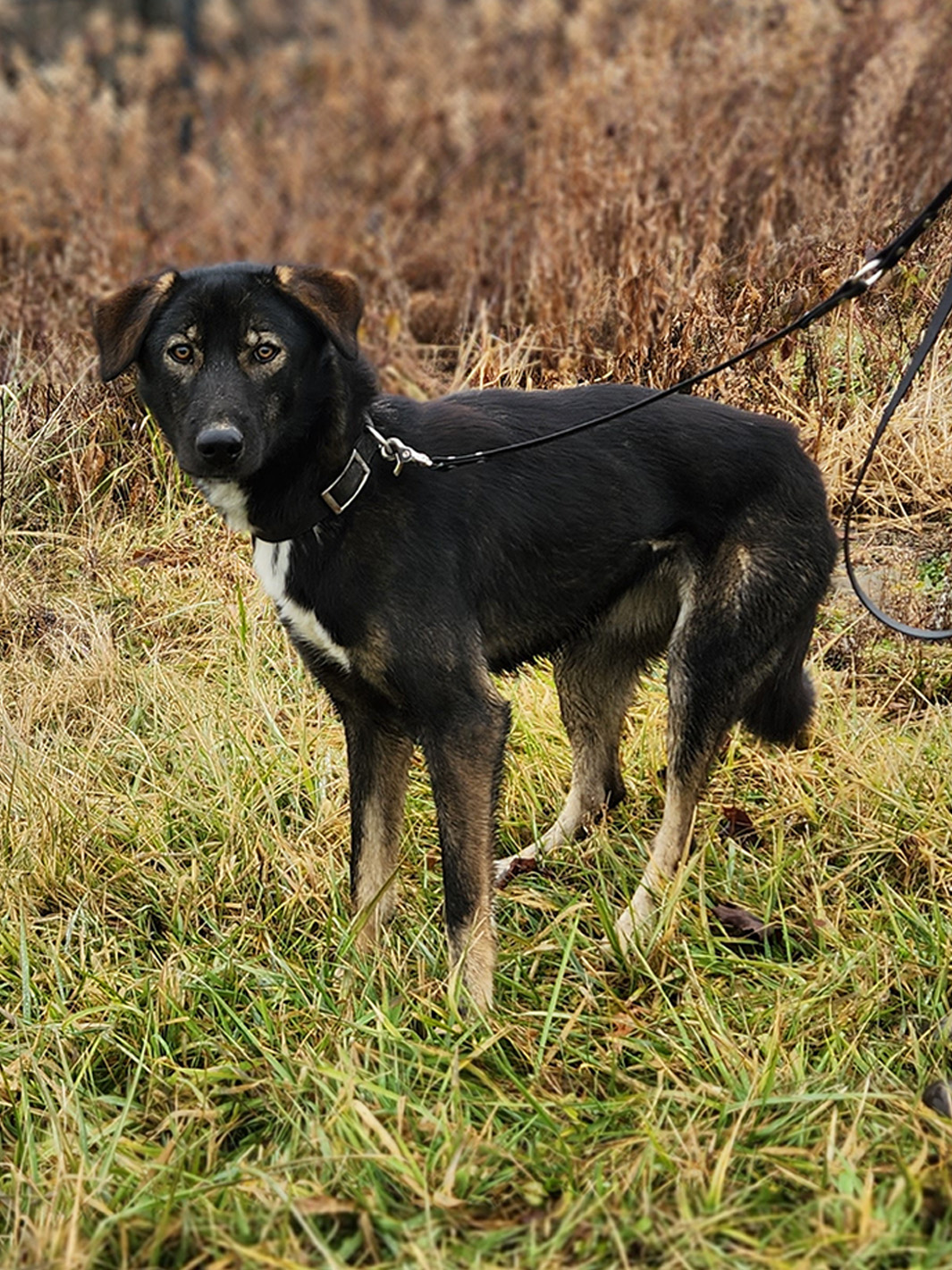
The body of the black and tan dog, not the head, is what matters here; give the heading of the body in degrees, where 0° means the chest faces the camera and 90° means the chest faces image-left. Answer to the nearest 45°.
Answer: approximately 45°
